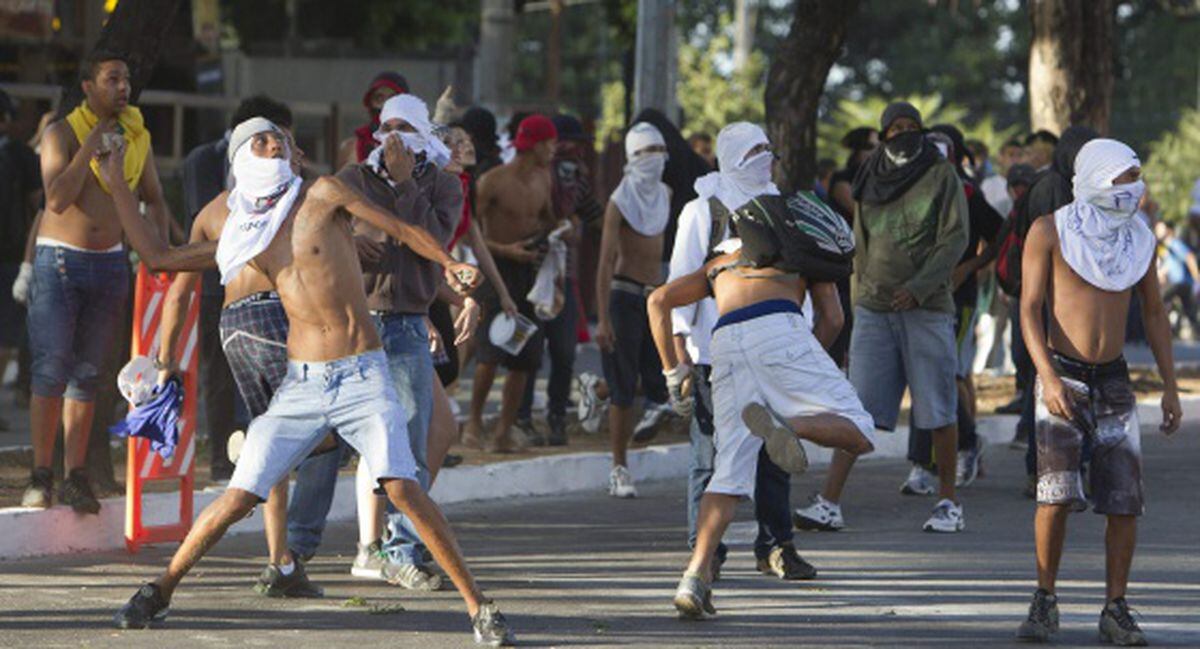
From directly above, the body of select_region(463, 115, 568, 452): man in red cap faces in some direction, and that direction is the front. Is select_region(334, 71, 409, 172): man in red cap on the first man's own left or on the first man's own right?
on the first man's own right

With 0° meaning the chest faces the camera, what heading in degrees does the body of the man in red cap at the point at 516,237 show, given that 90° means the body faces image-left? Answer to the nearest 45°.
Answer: approximately 315°
